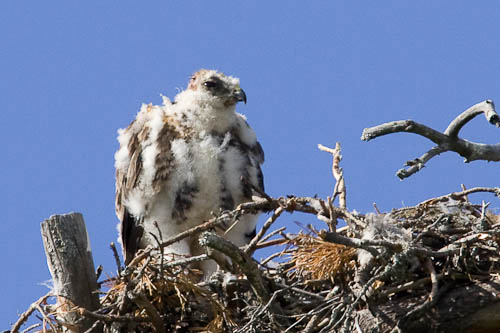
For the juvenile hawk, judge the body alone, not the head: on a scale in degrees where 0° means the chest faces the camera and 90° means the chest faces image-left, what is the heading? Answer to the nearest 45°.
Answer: approximately 315°

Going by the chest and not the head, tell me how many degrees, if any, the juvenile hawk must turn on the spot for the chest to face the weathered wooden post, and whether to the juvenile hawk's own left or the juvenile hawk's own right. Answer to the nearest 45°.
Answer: approximately 90° to the juvenile hawk's own right
